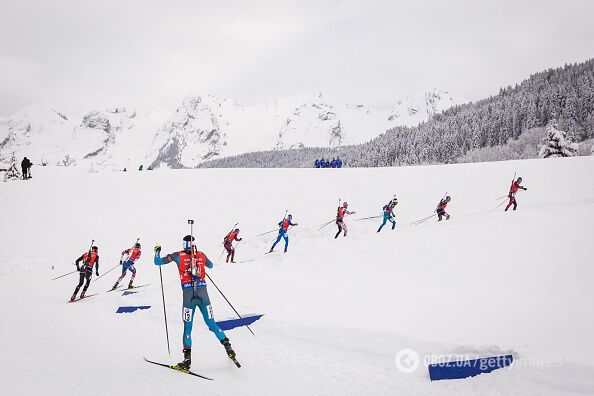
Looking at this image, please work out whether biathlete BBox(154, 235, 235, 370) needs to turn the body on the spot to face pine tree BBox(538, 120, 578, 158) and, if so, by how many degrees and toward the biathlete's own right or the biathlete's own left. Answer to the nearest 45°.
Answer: approximately 45° to the biathlete's own right

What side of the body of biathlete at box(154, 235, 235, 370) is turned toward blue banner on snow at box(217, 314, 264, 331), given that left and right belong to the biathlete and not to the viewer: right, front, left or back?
front

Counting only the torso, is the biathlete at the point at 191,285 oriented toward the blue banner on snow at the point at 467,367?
no

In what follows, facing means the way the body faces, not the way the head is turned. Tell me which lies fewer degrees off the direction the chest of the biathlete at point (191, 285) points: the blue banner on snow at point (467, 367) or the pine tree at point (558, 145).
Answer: the pine tree

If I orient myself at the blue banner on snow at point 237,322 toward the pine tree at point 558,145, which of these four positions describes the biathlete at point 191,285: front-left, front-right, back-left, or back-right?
back-right

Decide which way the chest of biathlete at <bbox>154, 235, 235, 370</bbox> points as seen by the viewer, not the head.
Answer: away from the camera
